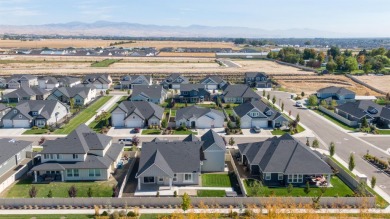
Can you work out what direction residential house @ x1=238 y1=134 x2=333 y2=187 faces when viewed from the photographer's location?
facing away from the viewer

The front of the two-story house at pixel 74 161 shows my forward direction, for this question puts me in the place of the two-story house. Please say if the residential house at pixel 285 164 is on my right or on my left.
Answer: on my right

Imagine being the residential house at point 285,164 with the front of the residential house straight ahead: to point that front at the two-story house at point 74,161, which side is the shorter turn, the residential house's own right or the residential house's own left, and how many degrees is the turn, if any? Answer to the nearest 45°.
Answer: approximately 90° to the residential house's own left

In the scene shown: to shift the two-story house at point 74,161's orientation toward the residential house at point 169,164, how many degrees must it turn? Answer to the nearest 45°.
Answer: approximately 135° to its right

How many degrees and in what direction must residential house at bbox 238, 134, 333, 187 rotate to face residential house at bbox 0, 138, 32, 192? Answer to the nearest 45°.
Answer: approximately 90° to its left

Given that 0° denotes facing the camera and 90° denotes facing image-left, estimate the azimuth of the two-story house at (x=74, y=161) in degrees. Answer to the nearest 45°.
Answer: approximately 180°
